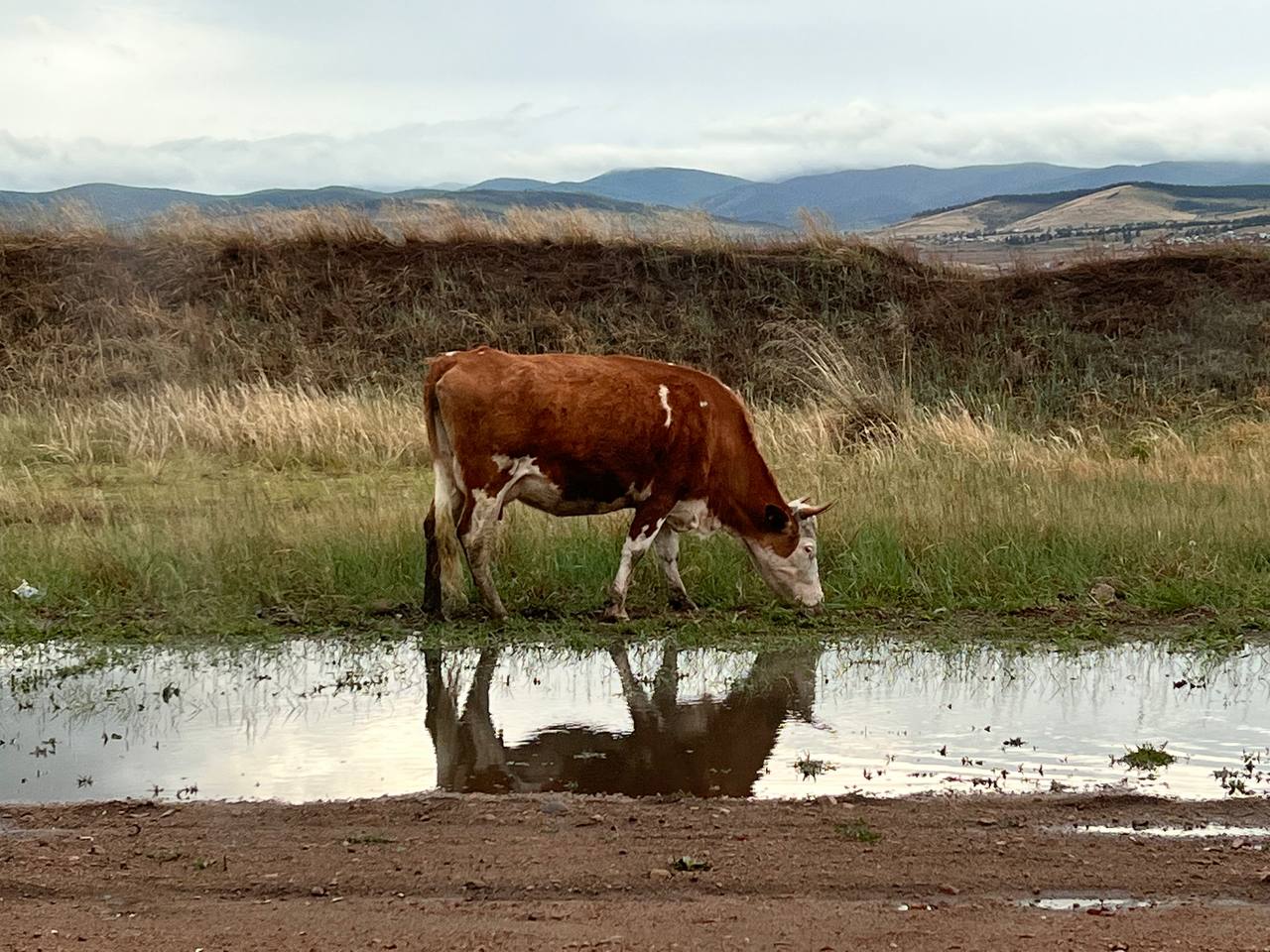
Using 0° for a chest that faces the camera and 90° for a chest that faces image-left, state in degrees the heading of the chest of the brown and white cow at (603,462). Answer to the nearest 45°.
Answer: approximately 270°

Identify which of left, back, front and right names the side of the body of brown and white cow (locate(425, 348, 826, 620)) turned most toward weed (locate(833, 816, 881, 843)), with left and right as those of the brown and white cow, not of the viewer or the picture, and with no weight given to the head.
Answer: right

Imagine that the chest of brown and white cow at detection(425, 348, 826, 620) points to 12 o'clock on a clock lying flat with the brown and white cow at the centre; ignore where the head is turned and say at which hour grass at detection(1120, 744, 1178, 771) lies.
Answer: The grass is roughly at 2 o'clock from the brown and white cow.
